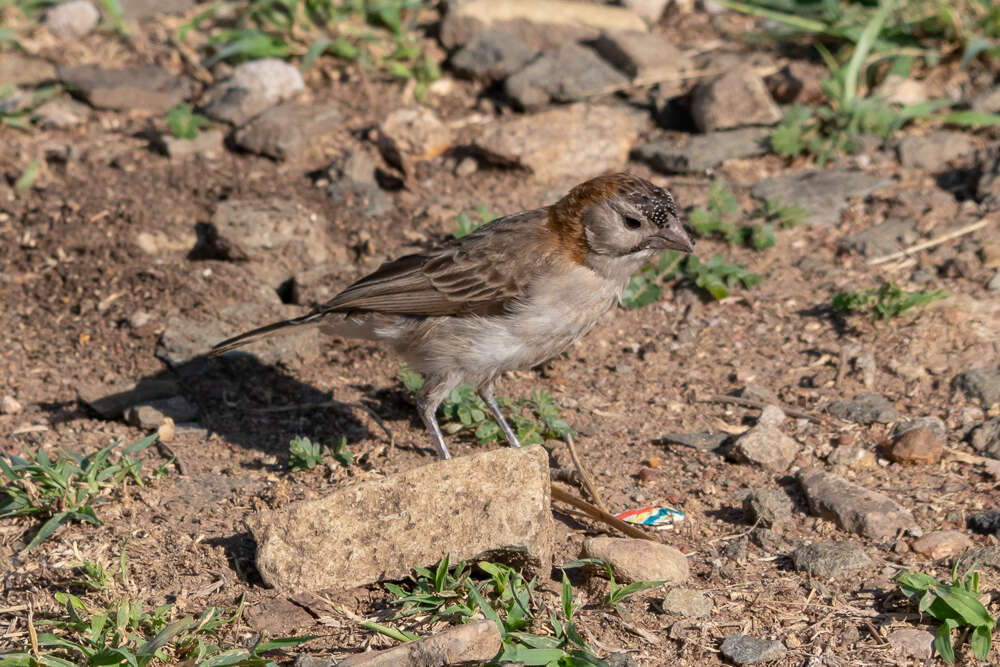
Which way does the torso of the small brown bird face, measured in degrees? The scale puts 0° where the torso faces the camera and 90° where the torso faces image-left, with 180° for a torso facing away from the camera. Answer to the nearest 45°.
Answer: approximately 270°

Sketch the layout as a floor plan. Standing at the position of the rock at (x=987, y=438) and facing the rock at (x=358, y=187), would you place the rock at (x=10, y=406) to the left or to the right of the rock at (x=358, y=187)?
left

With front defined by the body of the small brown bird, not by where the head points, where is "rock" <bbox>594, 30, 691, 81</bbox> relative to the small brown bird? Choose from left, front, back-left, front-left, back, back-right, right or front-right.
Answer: left

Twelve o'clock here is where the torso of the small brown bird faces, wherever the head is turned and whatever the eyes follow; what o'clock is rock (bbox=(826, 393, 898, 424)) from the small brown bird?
The rock is roughly at 12 o'clock from the small brown bird.

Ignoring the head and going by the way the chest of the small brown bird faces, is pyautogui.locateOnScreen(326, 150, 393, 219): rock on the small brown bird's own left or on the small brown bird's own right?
on the small brown bird's own left

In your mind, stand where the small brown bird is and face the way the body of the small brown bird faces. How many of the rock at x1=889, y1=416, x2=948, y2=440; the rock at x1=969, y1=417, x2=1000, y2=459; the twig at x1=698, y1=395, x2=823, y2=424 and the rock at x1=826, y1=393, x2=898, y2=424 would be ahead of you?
4

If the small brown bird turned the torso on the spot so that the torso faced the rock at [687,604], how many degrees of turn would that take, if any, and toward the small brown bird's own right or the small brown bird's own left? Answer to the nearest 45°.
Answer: approximately 45° to the small brown bird's own right

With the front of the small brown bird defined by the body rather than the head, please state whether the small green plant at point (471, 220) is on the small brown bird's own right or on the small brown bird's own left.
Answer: on the small brown bird's own left

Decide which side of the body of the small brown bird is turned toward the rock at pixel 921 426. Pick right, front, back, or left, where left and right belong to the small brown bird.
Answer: front

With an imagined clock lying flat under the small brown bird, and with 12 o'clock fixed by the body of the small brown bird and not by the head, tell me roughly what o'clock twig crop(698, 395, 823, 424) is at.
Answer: The twig is roughly at 12 o'clock from the small brown bird.

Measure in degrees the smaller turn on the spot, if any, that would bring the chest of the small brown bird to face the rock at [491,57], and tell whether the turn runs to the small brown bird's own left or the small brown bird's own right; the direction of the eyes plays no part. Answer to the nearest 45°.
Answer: approximately 90° to the small brown bird's own left

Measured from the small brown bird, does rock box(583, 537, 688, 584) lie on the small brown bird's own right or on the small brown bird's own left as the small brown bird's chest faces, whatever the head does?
on the small brown bird's own right

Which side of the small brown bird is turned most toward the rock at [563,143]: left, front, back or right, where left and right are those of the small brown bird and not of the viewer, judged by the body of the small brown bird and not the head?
left

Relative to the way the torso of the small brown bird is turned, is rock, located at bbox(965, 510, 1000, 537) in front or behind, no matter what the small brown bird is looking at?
in front
